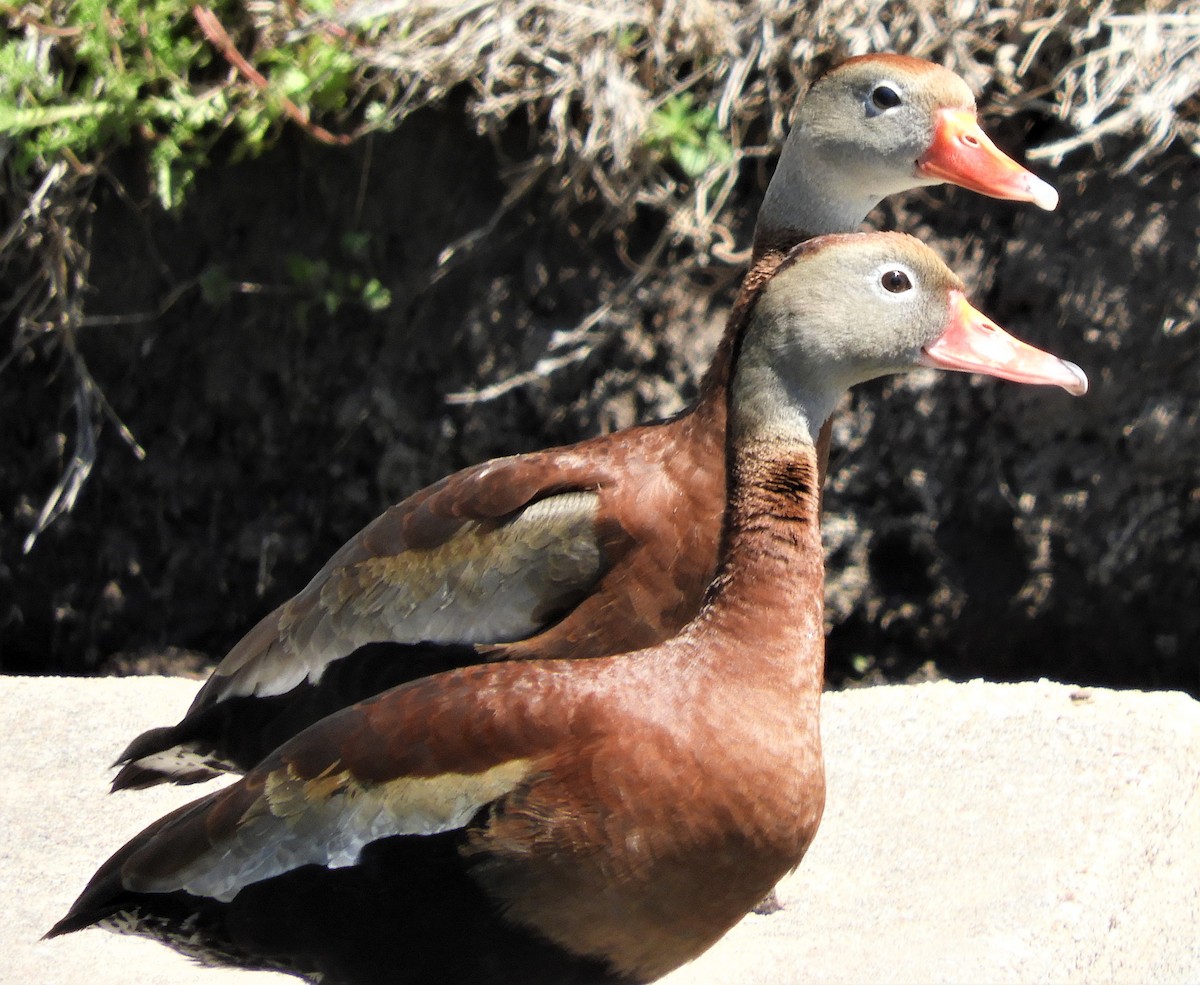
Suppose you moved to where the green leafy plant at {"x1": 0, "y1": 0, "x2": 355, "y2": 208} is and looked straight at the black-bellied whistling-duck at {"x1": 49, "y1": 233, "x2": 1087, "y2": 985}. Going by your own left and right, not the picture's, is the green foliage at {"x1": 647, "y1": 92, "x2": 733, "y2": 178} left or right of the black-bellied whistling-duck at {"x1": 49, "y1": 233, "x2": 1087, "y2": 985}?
left

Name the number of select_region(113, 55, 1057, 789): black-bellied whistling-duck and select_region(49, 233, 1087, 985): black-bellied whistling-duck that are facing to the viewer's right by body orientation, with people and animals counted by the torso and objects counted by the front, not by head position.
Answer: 2

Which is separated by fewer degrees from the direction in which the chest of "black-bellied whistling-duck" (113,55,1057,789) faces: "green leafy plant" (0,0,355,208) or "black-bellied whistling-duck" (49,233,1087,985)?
the black-bellied whistling-duck

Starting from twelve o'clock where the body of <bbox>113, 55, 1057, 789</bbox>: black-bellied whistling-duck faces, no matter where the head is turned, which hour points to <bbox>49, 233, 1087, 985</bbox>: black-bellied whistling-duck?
<bbox>49, 233, 1087, 985</bbox>: black-bellied whistling-duck is roughly at 3 o'clock from <bbox>113, 55, 1057, 789</bbox>: black-bellied whistling-duck.

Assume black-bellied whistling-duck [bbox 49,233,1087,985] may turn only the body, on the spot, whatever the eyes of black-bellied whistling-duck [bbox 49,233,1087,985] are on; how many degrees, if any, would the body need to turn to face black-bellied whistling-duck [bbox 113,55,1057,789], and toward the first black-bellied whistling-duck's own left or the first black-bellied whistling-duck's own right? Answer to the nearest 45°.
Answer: approximately 90° to the first black-bellied whistling-duck's own left

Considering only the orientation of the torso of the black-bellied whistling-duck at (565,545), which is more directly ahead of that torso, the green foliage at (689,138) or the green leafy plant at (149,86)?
the green foliage

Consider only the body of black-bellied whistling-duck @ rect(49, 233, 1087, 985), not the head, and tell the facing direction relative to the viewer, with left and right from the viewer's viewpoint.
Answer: facing to the right of the viewer

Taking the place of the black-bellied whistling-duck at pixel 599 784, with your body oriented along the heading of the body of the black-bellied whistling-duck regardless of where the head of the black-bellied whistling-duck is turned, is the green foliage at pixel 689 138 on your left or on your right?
on your left

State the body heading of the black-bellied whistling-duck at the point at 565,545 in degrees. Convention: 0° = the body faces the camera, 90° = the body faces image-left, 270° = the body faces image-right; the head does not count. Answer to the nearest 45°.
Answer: approximately 270°
